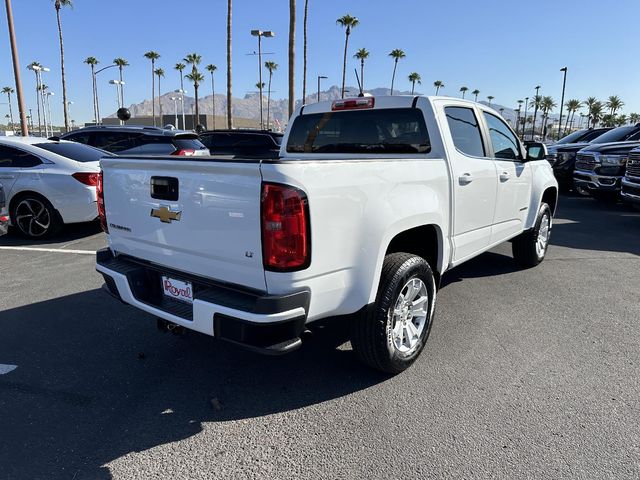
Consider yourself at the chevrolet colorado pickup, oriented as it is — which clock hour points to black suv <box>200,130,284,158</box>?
The black suv is roughly at 10 o'clock from the chevrolet colorado pickup.

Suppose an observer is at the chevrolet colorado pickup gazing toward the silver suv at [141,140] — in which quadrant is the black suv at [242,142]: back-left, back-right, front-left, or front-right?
front-right

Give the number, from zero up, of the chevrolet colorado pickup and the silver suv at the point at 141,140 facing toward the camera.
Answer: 0

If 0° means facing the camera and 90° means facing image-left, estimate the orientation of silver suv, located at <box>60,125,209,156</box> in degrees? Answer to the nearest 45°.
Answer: approximately 135°

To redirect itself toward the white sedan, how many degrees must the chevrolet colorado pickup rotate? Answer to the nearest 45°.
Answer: approximately 90° to its left

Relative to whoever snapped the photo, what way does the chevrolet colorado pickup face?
facing away from the viewer and to the right of the viewer

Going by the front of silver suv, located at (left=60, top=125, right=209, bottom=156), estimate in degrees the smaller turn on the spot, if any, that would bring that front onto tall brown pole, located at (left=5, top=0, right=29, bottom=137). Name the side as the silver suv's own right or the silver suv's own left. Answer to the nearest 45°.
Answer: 0° — it already faces it

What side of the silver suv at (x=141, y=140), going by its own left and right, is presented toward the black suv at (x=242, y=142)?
right

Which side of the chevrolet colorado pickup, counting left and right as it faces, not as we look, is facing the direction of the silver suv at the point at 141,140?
left

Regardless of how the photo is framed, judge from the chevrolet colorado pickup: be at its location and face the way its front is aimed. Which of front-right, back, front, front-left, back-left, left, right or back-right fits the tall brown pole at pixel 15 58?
left
